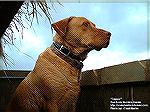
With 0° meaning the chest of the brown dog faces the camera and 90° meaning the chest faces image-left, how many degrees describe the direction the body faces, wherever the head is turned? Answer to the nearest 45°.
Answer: approximately 270°
